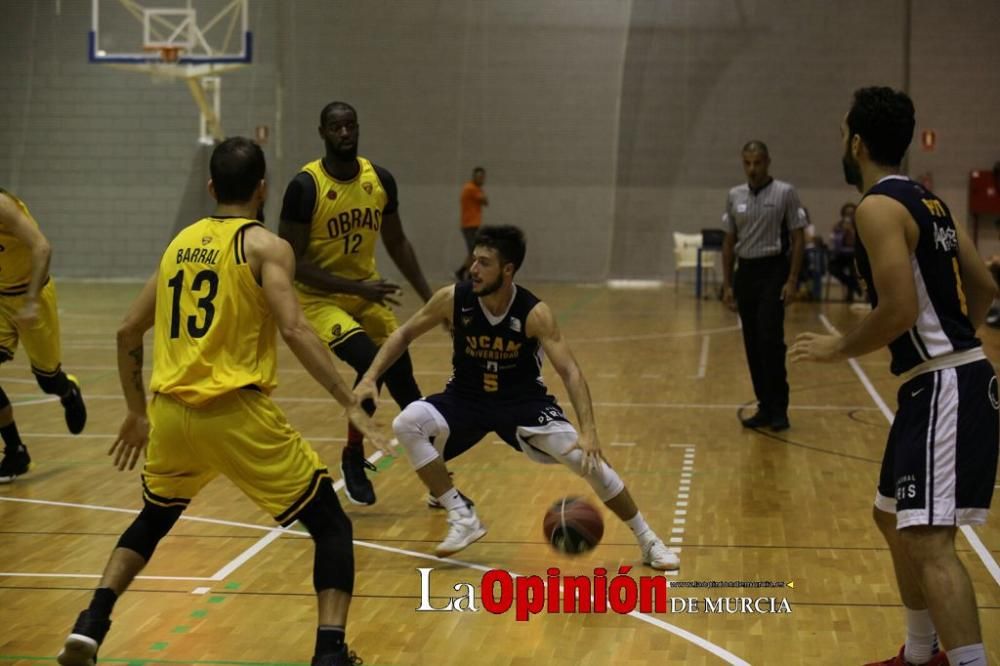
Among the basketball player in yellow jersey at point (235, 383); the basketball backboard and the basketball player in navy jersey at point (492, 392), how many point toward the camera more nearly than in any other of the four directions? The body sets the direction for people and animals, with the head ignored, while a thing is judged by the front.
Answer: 2

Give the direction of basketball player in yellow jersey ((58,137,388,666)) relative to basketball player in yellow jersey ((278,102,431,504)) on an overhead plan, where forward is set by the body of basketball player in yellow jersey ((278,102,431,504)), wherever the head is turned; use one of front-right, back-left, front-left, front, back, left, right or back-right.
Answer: front-right

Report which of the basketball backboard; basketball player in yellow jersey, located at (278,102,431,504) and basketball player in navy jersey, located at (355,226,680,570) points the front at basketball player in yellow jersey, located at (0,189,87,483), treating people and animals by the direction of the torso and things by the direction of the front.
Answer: the basketball backboard

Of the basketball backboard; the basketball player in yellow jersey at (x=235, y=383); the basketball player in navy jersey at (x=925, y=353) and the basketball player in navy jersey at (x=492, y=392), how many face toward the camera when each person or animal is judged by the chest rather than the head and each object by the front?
2

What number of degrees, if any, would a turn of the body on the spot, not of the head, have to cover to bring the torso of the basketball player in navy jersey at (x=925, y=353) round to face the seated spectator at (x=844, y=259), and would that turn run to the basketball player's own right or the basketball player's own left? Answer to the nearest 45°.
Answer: approximately 45° to the basketball player's own right

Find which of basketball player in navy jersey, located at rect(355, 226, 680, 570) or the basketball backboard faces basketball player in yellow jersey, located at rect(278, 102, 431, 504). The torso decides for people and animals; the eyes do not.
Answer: the basketball backboard

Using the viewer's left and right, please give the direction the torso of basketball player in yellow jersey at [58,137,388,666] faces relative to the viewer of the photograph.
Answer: facing away from the viewer and to the right of the viewer
